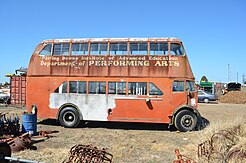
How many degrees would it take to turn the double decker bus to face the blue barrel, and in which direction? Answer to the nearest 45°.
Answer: approximately 135° to its right

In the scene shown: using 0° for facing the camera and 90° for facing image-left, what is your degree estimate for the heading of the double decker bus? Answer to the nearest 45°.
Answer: approximately 270°
